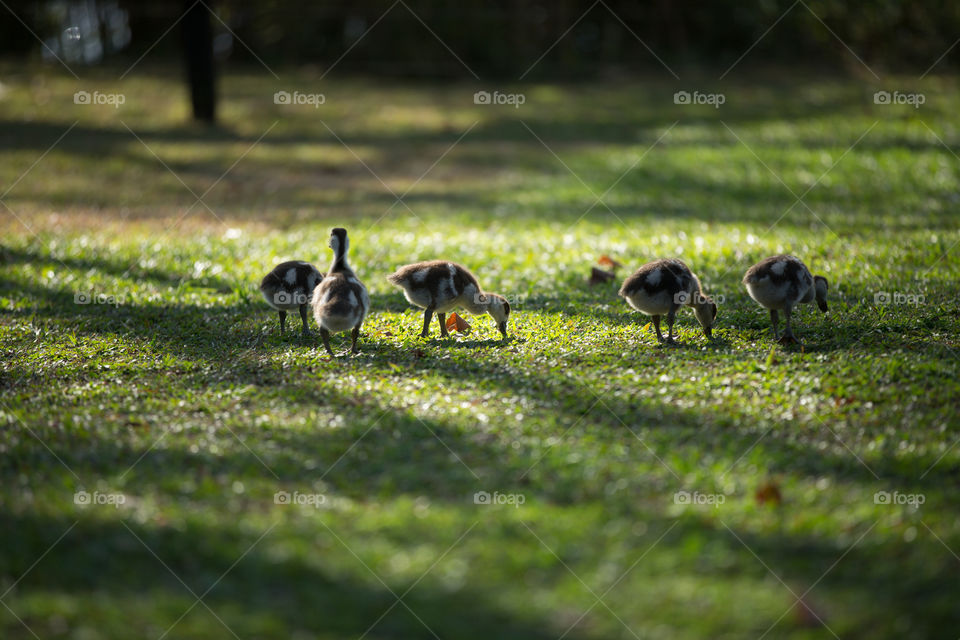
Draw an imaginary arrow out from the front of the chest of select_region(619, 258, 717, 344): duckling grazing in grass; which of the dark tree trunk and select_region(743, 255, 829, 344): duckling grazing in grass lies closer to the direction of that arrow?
the duckling grazing in grass

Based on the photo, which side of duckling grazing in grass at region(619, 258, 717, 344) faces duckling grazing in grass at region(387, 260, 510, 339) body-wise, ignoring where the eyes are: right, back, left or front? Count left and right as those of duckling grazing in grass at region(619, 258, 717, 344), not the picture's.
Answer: back

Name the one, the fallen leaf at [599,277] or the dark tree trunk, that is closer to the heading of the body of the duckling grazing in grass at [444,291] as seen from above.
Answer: the fallen leaf

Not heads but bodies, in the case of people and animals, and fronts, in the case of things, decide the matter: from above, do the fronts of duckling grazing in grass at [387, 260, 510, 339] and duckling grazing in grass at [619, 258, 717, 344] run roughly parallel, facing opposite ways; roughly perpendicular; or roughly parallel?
roughly parallel

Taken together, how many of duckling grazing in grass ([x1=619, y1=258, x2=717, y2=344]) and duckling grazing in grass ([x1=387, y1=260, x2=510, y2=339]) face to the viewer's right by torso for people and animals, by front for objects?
2

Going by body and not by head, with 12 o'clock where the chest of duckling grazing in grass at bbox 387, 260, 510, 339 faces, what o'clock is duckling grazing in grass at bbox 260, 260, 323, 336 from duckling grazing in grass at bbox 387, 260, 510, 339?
duckling grazing in grass at bbox 260, 260, 323, 336 is roughly at 6 o'clock from duckling grazing in grass at bbox 387, 260, 510, 339.

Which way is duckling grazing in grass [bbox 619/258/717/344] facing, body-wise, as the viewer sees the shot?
to the viewer's right

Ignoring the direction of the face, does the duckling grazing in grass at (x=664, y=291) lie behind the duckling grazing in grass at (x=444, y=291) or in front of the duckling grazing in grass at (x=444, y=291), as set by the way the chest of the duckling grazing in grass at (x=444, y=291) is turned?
in front

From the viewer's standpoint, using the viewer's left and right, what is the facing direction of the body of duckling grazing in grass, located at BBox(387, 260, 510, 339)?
facing to the right of the viewer

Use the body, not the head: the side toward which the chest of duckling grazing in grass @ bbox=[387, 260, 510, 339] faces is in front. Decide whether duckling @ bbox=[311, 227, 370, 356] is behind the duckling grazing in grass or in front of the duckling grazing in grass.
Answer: behind

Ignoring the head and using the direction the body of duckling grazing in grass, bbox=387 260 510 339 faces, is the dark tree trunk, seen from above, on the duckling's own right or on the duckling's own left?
on the duckling's own left

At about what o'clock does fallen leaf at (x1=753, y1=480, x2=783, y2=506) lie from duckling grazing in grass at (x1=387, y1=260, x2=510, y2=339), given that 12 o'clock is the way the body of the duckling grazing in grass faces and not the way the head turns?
The fallen leaf is roughly at 2 o'clock from the duckling grazing in grass.
